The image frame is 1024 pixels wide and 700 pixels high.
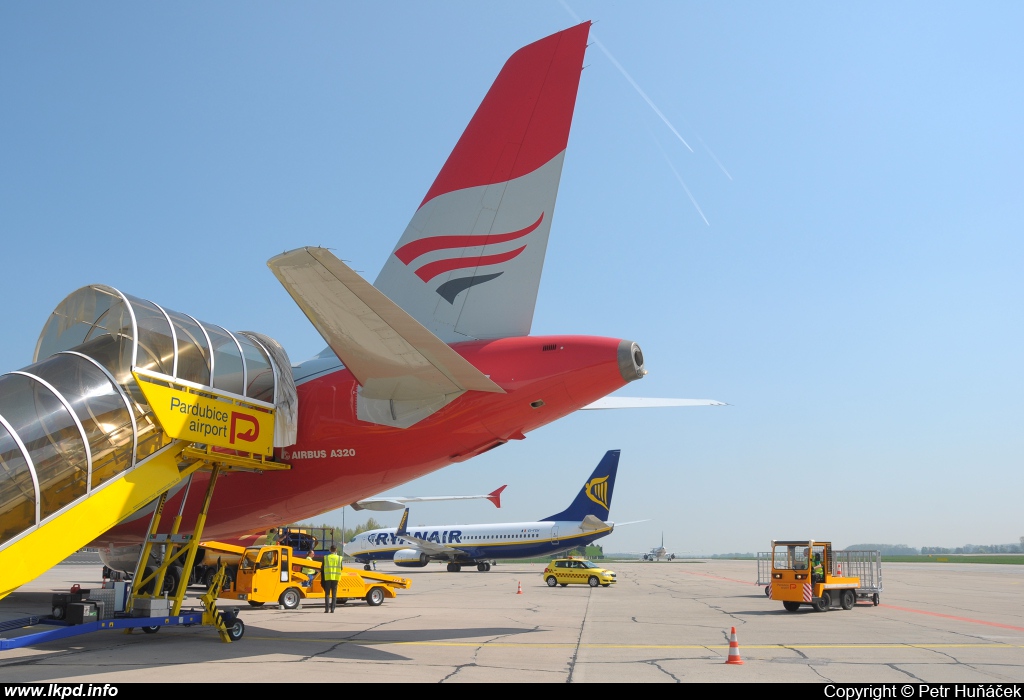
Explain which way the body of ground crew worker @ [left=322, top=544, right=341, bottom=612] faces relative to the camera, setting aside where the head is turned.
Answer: away from the camera

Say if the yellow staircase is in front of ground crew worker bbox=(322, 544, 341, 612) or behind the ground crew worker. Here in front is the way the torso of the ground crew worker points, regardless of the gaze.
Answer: behind

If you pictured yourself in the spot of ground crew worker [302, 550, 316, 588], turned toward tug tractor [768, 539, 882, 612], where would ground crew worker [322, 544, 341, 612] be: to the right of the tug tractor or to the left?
right

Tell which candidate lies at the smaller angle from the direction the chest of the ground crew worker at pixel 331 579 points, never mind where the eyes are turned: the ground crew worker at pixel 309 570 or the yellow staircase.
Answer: the ground crew worker

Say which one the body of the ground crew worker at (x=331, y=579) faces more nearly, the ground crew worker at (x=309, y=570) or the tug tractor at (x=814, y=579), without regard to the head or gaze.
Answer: the ground crew worker

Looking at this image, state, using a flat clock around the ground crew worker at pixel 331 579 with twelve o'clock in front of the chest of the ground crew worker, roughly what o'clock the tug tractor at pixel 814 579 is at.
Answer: The tug tractor is roughly at 3 o'clock from the ground crew worker.

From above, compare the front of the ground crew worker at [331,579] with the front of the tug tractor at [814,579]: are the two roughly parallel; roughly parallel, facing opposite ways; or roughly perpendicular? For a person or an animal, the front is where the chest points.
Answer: roughly perpendicular

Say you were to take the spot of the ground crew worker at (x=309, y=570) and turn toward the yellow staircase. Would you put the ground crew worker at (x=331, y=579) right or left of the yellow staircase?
left

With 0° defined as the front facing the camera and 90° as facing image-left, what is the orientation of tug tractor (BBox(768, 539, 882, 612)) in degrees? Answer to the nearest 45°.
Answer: approximately 45°
